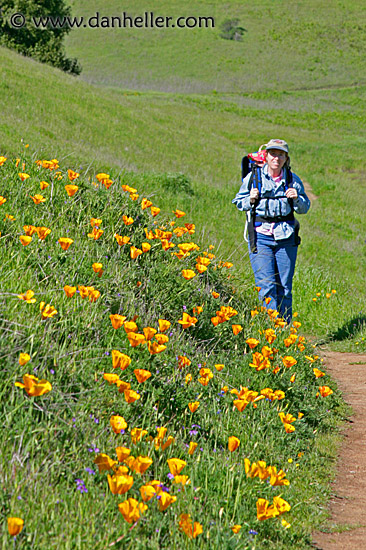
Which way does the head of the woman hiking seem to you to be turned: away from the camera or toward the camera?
toward the camera

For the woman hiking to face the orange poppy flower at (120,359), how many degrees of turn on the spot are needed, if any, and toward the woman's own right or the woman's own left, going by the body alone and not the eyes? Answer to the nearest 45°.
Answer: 0° — they already face it

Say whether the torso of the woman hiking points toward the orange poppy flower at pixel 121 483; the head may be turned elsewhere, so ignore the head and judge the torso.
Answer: yes

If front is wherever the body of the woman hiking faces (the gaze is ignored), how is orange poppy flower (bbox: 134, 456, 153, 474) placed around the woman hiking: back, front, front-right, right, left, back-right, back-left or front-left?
front

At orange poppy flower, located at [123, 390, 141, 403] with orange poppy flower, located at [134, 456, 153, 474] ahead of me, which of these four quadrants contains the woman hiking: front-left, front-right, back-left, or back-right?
back-left

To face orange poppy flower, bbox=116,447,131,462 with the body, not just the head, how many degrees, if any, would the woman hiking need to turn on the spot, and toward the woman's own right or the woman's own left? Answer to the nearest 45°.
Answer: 0° — they already face it

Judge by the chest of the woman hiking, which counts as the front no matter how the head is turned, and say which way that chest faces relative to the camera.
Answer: toward the camera

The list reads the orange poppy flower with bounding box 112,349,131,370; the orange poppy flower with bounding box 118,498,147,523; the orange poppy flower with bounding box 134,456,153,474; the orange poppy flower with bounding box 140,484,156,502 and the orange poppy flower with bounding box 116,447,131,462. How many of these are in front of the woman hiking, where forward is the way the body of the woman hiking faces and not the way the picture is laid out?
5

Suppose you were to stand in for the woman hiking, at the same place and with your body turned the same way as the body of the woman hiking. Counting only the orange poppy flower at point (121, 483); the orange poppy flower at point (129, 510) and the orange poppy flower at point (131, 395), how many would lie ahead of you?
3

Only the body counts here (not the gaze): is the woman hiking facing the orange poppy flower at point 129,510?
yes
